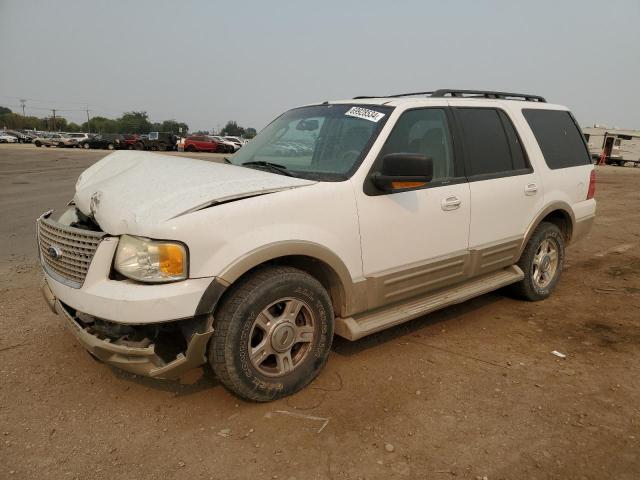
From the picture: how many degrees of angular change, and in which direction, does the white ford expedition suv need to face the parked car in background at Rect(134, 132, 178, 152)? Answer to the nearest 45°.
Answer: approximately 135° to its right

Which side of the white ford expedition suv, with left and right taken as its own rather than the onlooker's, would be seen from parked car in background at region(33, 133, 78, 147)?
right

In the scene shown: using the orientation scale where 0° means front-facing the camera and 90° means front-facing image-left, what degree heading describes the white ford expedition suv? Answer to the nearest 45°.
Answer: approximately 45°

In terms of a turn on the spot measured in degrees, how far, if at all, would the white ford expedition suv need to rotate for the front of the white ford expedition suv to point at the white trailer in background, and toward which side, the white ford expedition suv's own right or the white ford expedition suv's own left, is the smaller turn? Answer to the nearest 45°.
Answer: approximately 180°
